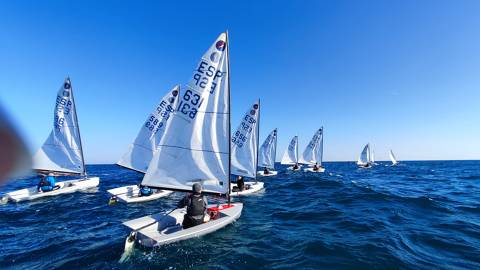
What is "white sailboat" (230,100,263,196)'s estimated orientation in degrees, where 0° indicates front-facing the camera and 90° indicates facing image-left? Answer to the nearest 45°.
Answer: approximately 225°

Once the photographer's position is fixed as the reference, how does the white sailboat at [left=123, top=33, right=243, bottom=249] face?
facing away from the viewer and to the right of the viewer

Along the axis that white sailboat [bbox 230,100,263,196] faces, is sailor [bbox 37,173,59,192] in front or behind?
behind

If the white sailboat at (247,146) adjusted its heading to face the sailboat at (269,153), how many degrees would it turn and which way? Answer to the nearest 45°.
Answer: approximately 45° to its left

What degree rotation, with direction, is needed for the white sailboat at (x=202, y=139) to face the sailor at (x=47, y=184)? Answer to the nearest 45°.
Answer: approximately 90° to its left

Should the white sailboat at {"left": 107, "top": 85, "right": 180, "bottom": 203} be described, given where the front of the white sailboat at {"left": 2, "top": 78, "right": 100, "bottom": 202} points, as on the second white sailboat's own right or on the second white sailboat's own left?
on the second white sailboat's own right

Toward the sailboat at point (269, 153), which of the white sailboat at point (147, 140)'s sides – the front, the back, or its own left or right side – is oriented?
front
